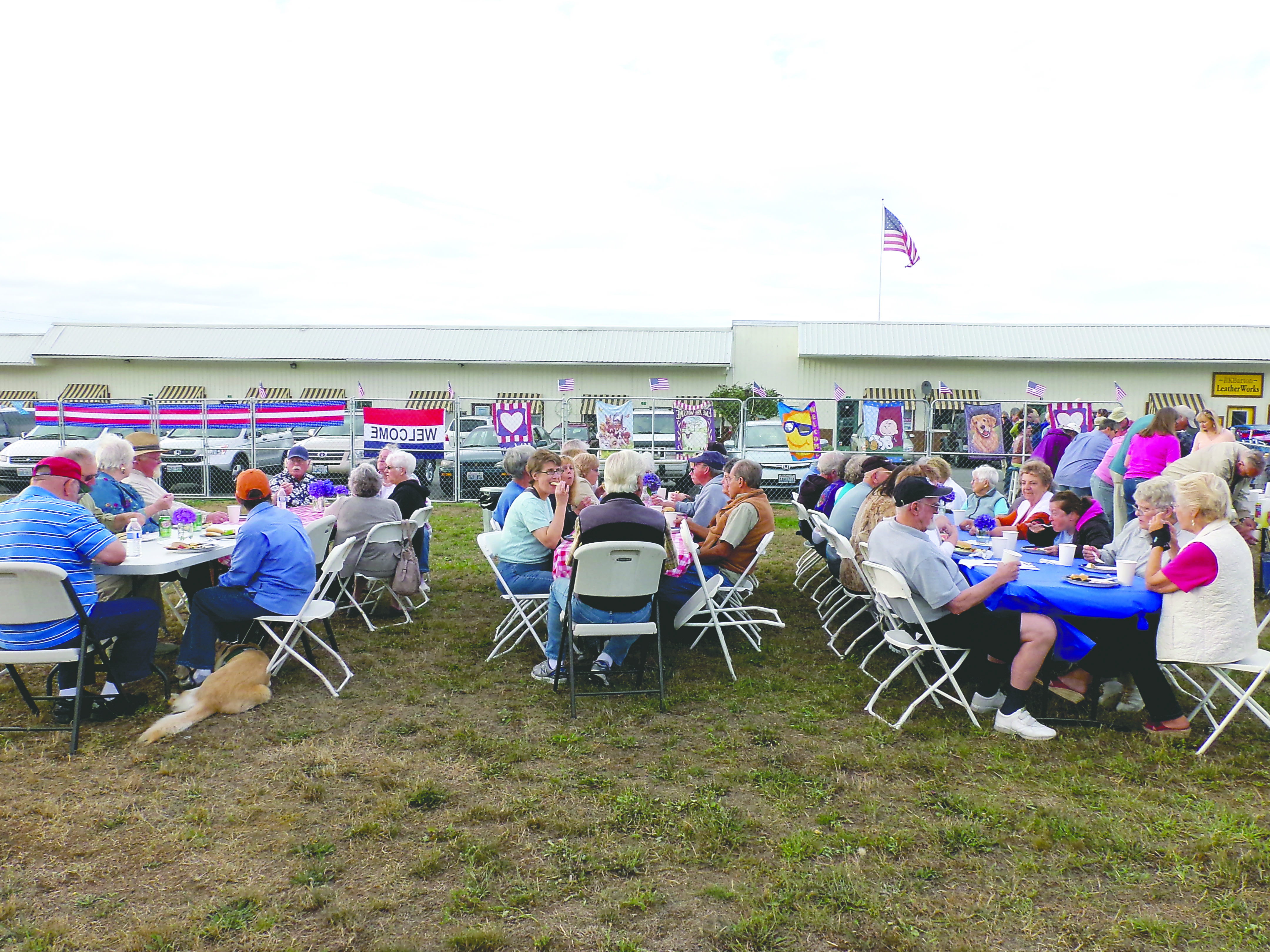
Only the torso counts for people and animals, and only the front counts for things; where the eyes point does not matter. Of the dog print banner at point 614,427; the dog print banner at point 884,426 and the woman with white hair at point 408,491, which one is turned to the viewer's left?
the woman with white hair

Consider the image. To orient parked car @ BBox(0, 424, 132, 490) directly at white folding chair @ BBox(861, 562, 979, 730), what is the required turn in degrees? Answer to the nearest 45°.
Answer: approximately 45° to its left

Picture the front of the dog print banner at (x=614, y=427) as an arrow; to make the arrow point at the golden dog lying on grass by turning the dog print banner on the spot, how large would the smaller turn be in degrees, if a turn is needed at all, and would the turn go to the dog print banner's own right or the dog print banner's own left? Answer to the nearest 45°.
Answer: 0° — it already faces it

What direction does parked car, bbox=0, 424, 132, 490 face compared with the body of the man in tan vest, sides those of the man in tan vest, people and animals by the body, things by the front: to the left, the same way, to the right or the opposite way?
to the left

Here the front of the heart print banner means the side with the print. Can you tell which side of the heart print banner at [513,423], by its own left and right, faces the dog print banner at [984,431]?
left

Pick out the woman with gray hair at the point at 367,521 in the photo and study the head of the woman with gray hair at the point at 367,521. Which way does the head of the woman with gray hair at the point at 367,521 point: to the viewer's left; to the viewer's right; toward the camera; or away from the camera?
away from the camera

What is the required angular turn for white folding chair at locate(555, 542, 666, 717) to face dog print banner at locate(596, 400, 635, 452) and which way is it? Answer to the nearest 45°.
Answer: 0° — it already faces it

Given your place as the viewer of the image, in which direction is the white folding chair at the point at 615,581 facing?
facing away from the viewer

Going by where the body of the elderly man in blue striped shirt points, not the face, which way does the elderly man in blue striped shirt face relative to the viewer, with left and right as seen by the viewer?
facing away from the viewer and to the right of the viewer
